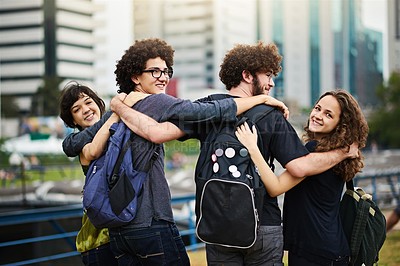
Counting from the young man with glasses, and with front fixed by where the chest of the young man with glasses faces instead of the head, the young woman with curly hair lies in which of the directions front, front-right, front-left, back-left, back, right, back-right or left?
front-right

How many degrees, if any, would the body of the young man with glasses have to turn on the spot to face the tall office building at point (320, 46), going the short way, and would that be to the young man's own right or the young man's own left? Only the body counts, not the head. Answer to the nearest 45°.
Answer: approximately 45° to the young man's own left

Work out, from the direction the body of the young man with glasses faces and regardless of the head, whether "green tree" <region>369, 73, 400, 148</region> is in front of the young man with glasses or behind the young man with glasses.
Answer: in front

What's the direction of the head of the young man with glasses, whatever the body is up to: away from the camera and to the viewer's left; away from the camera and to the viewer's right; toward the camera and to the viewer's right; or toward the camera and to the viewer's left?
toward the camera and to the viewer's right

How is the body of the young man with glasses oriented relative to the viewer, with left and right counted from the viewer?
facing away from the viewer and to the right of the viewer

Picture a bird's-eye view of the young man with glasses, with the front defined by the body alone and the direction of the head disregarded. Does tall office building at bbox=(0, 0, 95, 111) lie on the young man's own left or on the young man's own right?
on the young man's own left

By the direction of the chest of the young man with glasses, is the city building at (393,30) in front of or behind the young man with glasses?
in front
